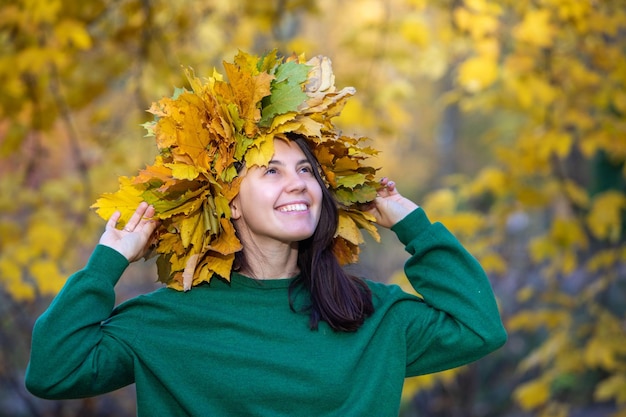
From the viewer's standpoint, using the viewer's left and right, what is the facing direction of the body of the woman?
facing the viewer
